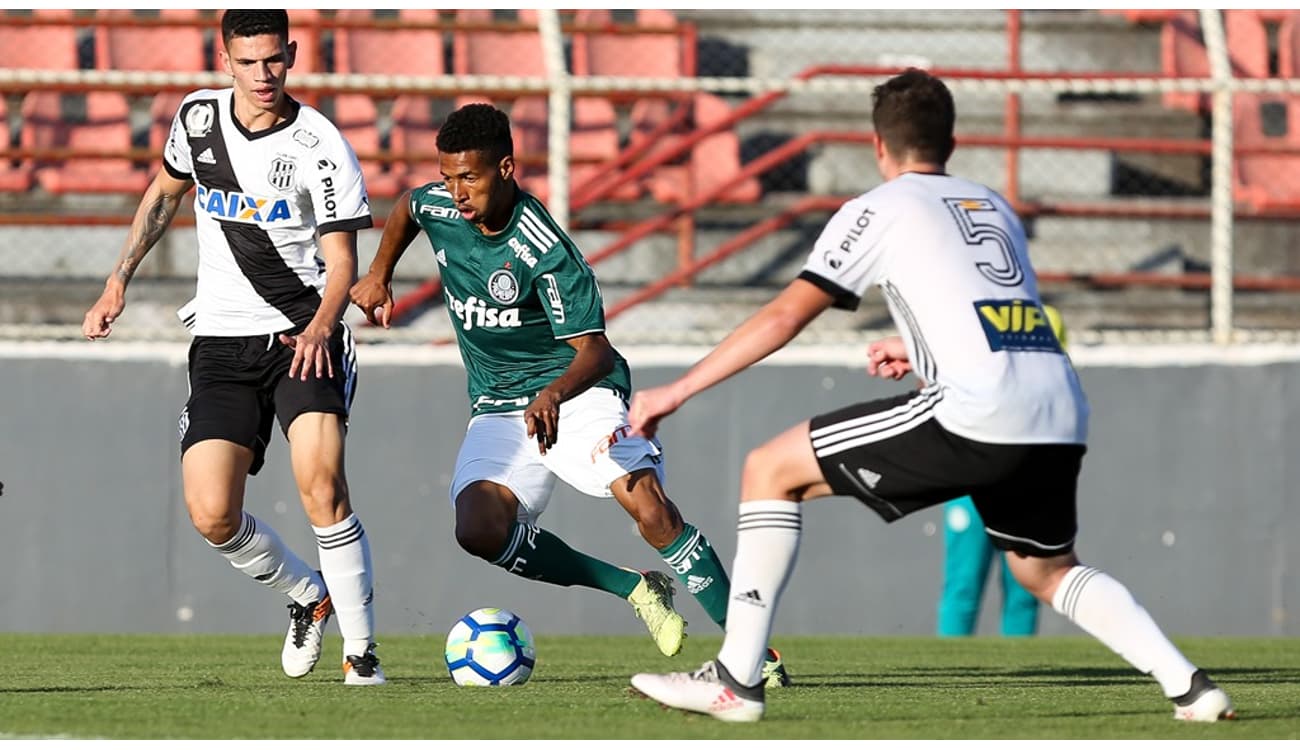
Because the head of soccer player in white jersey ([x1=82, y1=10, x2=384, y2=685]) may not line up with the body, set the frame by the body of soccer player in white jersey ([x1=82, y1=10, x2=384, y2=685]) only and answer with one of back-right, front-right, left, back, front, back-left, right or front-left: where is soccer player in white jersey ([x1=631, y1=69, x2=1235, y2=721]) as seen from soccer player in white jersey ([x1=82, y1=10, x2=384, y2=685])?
front-left

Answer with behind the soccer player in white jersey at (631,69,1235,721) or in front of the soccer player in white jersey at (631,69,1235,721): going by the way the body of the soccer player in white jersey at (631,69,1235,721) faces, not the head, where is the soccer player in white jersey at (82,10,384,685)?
in front

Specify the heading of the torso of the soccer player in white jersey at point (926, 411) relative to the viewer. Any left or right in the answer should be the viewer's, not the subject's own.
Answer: facing away from the viewer and to the left of the viewer

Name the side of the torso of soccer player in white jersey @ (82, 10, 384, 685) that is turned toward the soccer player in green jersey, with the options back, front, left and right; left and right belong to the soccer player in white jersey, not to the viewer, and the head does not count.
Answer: left

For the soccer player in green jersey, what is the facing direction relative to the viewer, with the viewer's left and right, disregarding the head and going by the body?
facing the viewer and to the left of the viewer

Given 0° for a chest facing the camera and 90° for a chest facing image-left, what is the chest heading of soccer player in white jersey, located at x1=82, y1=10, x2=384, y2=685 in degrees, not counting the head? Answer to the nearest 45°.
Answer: approximately 0°

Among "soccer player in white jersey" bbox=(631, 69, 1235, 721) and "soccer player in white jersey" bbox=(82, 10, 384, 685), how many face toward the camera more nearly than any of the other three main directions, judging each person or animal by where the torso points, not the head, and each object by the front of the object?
1

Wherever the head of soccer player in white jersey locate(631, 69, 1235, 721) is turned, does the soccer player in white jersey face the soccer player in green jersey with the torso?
yes
